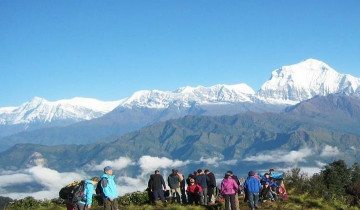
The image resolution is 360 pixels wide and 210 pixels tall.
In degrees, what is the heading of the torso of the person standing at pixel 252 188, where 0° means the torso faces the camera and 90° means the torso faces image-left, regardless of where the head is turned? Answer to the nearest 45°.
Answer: approximately 180°

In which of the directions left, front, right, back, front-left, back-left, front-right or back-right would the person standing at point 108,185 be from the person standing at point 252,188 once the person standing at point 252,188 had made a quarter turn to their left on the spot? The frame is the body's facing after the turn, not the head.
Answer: front-left

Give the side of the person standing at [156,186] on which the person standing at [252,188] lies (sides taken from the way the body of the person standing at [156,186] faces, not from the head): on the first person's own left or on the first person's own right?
on the first person's own right

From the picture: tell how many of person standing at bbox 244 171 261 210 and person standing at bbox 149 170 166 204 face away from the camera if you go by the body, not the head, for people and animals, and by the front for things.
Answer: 2

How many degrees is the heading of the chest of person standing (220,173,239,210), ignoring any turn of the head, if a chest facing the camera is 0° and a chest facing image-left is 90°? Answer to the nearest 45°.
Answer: approximately 180°

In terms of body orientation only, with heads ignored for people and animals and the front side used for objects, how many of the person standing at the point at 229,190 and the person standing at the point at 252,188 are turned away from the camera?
2

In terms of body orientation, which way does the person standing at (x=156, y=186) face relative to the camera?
away from the camera

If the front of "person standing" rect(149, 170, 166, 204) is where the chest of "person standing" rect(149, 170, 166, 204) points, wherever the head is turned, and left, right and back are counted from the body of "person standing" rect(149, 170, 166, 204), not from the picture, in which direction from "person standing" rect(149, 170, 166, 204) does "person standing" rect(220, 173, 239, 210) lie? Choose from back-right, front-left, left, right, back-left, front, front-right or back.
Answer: back-right

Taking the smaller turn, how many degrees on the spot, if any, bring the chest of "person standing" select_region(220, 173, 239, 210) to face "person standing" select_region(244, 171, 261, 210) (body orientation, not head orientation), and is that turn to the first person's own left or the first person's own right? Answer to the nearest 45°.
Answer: approximately 45° to the first person's own right

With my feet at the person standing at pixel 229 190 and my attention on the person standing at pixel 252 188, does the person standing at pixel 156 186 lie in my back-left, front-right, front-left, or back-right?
back-left

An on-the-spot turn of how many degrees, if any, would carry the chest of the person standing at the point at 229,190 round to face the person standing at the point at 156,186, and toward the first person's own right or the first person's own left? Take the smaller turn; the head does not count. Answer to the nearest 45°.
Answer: approximately 45° to the first person's own left
